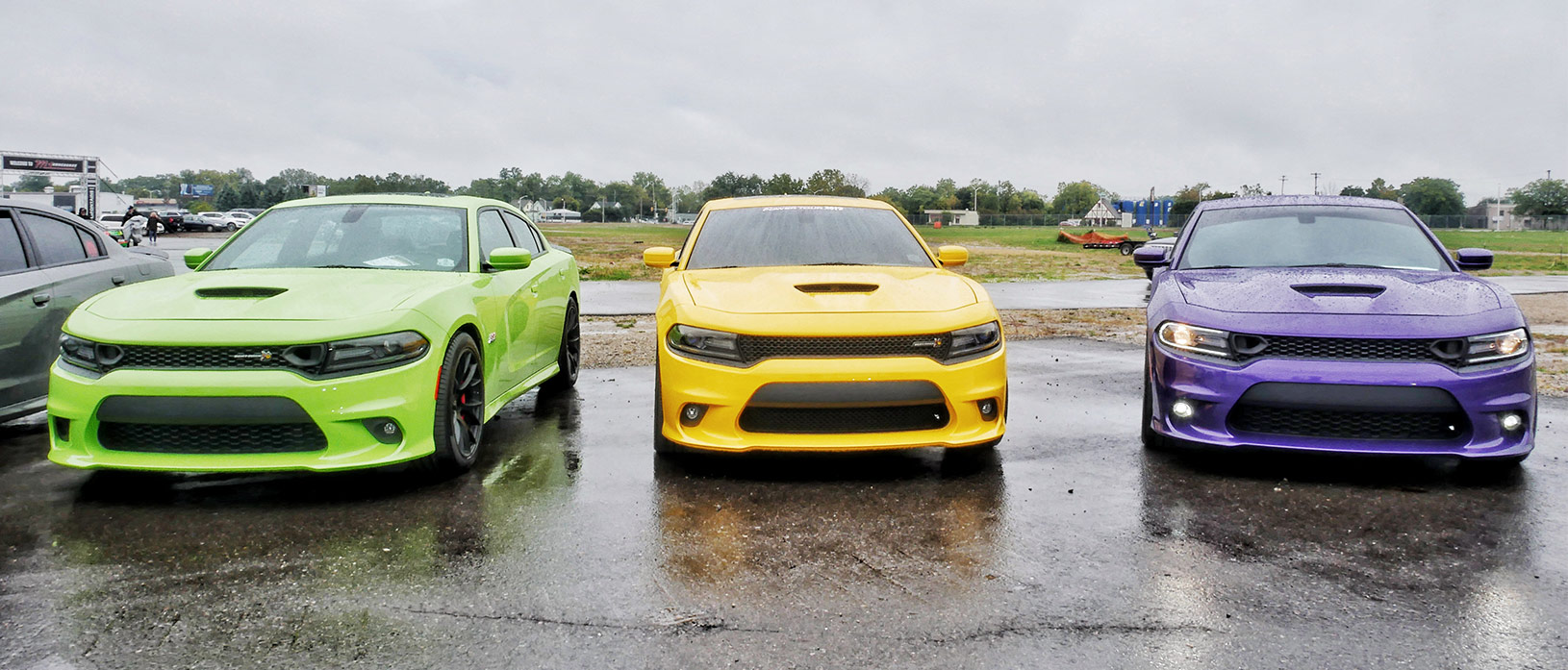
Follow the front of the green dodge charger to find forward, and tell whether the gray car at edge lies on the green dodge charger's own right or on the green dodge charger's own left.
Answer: on the green dodge charger's own right

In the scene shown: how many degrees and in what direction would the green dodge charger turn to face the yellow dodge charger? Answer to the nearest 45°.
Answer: approximately 135° to its left

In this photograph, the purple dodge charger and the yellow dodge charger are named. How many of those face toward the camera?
2

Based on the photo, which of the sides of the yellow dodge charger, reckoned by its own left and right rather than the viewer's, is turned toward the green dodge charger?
right

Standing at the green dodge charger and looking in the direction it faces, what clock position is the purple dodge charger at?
The purple dodge charger is roughly at 8 o'clock from the green dodge charger.

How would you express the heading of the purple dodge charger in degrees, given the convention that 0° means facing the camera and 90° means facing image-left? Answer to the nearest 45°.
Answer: approximately 0°

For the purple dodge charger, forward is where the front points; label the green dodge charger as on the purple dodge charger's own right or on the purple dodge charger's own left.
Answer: on the purple dodge charger's own right

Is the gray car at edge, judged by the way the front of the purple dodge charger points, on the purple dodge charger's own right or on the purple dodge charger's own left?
on the purple dodge charger's own right
